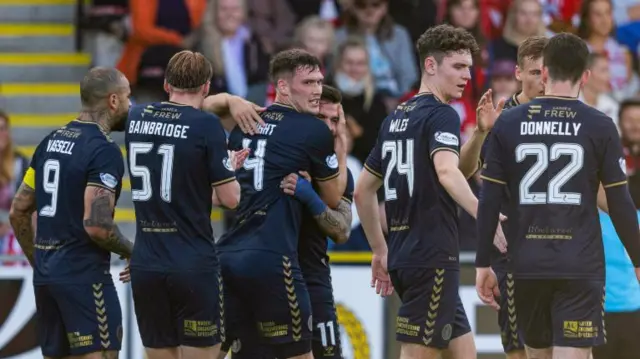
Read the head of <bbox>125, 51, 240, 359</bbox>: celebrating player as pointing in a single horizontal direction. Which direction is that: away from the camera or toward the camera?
away from the camera

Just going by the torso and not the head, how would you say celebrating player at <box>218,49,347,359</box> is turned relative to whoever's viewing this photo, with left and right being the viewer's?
facing away from the viewer and to the right of the viewer

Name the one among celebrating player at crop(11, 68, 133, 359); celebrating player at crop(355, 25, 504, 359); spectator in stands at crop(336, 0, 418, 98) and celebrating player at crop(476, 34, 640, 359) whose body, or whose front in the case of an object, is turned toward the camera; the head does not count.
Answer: the spectator in stands

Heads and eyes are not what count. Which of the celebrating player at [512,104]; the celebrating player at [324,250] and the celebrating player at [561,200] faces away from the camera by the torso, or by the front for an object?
the celebrating player at [561,200]

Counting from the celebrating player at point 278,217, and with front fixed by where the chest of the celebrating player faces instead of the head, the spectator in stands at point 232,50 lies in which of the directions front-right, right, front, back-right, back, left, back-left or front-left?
front-left

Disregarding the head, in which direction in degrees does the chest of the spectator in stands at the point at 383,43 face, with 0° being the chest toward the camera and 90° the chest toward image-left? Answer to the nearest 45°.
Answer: approximately 0°

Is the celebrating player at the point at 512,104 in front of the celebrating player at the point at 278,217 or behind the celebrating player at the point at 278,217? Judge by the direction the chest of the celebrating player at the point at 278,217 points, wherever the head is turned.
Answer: in front

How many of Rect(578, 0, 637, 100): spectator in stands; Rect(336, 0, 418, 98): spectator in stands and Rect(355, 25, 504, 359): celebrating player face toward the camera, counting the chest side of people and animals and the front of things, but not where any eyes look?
2

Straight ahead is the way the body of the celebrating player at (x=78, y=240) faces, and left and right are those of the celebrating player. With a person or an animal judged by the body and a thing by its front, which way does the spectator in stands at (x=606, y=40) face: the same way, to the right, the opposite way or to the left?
the opposite way

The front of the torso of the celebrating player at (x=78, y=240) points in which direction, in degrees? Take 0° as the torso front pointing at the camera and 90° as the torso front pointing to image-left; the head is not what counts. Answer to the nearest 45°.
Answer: approximately 225°

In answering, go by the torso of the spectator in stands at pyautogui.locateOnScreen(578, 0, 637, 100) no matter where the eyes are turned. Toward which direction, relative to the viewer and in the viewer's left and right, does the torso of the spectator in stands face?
facing the viewer

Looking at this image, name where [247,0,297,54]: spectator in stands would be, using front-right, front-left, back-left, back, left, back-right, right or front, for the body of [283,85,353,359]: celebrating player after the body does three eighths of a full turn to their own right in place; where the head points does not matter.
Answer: front
